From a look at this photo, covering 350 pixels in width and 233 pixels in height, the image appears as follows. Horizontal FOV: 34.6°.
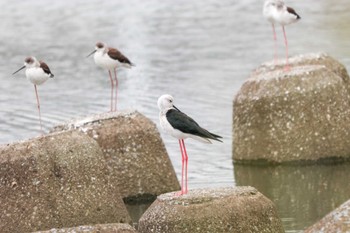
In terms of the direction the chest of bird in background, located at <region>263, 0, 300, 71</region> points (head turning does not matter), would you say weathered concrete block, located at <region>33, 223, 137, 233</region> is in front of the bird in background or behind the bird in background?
in front

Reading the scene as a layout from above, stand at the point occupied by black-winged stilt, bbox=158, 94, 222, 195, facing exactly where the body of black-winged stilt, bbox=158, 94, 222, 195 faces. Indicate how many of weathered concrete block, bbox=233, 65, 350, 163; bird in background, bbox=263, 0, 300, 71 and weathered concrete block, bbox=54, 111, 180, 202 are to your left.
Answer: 0

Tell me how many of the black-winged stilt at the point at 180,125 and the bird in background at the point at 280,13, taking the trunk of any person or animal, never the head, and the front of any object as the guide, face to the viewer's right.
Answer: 0

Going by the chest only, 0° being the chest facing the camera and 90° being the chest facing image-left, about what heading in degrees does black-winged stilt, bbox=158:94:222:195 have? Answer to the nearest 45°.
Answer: approximately 90°

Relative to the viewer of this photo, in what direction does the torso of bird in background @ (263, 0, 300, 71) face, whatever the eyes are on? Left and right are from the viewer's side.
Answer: facing the viewer and to the left of the viewer

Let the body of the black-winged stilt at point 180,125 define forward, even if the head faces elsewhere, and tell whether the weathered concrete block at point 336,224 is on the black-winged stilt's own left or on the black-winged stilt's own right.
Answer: on the black-winged stilt's own left

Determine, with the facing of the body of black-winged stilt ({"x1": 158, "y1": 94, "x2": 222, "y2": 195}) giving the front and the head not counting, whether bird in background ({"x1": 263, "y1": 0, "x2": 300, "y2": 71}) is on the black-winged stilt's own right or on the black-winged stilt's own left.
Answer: on the black-winged stilt's own right

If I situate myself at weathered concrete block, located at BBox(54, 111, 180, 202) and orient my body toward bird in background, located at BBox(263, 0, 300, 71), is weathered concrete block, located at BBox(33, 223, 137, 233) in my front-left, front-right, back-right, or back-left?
back-right

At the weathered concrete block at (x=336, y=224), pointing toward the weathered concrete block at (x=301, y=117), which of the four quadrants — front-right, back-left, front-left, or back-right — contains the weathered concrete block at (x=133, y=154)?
front-left

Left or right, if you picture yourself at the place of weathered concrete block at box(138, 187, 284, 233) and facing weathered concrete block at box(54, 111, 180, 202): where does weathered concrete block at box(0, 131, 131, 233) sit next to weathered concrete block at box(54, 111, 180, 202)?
left

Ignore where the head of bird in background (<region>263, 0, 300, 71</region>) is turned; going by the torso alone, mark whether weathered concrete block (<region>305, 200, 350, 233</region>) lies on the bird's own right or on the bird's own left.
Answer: on the bird's own left

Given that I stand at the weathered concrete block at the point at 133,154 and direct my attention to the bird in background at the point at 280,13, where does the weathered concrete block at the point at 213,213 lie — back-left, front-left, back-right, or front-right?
back-right
